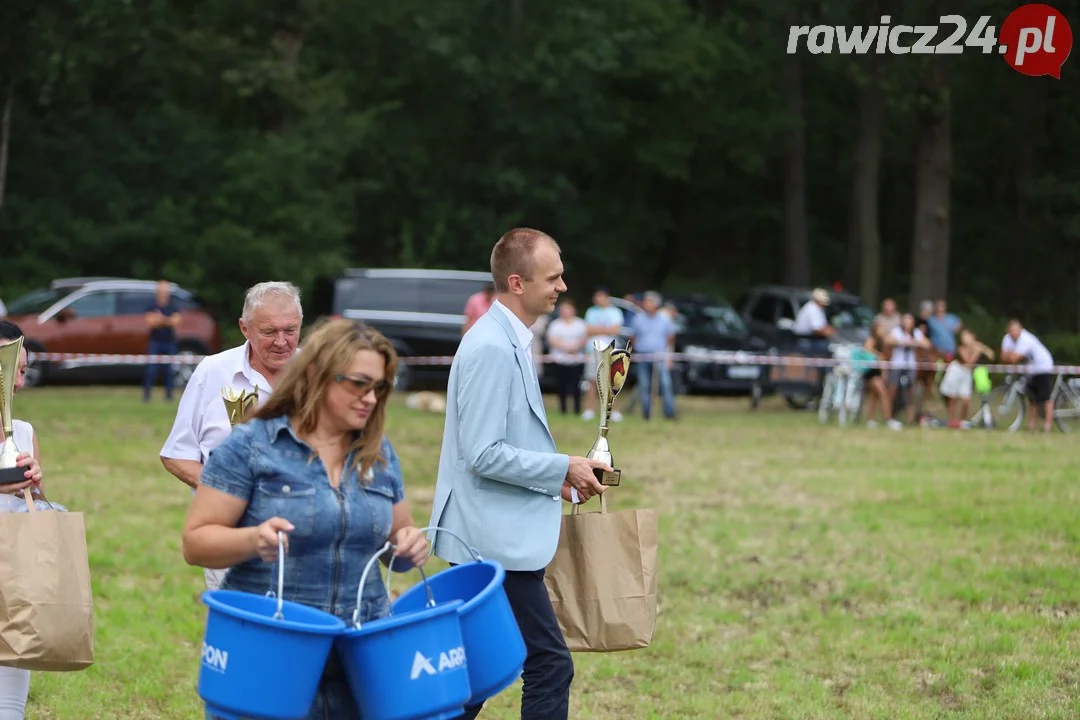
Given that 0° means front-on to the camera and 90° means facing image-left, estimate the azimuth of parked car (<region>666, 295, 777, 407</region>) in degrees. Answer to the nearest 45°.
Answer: approximately 315°

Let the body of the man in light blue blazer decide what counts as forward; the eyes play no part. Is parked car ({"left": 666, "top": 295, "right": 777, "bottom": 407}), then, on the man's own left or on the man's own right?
on the man's own left

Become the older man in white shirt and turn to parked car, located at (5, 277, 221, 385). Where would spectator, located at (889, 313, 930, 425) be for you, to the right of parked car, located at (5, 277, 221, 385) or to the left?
right

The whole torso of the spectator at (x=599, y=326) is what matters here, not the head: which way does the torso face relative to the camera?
toward the camera

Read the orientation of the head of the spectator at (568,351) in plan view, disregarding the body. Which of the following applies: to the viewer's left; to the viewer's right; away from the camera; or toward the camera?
toward the camera

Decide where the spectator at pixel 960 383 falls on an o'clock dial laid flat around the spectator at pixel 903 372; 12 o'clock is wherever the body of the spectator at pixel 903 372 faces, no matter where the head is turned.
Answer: the spectator at pixel 960 383 is roughly at 10 o'clock from the spectator at pixel 903 372.

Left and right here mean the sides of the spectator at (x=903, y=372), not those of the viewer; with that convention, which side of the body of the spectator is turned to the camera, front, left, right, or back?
front

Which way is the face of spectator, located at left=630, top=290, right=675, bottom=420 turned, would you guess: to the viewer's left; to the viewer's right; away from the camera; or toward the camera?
toward the camera

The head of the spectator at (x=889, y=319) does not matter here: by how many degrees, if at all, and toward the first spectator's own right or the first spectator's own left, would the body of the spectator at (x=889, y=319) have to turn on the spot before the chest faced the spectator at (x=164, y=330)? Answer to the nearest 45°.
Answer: approximately 90° to the first spectator's own right

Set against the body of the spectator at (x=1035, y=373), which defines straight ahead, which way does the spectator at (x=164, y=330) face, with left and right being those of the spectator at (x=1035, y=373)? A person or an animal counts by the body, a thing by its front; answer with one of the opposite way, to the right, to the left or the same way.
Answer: to the left

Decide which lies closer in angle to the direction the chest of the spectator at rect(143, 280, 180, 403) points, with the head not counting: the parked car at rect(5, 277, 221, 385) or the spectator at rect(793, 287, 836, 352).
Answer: the spectator

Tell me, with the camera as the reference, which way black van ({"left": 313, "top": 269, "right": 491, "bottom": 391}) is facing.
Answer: facing to the right of the viewer

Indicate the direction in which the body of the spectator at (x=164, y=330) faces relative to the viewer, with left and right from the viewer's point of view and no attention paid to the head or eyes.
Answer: facing the viewer

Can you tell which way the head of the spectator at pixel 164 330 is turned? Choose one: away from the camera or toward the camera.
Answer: toward the camera

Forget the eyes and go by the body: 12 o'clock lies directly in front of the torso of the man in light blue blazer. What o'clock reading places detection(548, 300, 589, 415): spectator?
The spectator is roughly at 9 o'clock from the man in light blue blazer.
